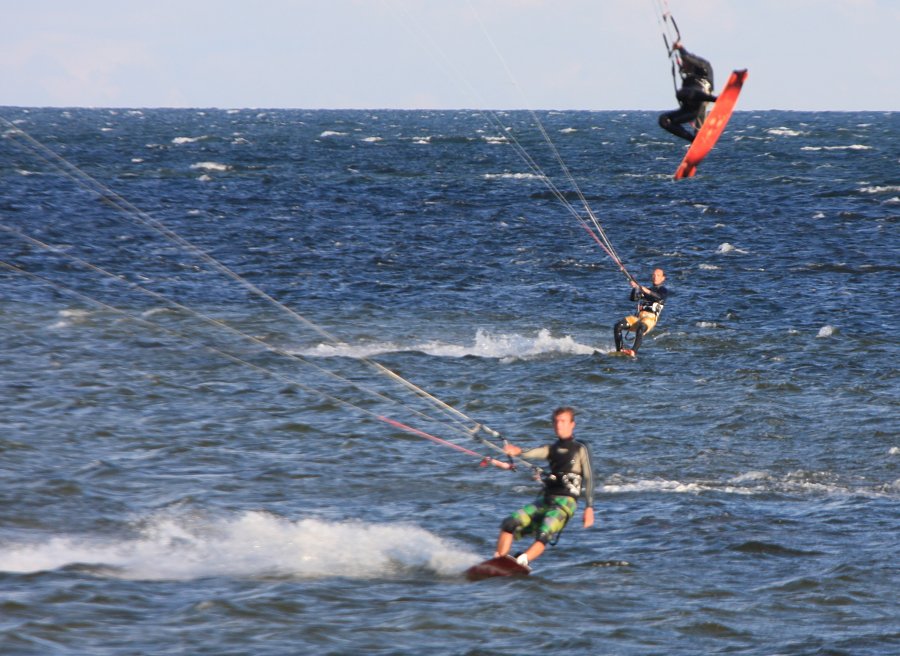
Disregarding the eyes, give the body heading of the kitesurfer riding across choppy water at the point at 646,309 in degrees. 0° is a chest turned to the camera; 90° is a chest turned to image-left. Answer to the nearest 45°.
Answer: approximately 45°

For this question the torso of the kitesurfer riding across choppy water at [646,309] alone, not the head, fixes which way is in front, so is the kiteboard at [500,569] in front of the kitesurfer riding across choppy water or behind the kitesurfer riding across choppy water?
in front

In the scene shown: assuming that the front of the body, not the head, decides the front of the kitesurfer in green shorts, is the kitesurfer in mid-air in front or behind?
behind

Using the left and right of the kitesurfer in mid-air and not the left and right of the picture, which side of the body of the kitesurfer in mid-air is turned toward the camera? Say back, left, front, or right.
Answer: left

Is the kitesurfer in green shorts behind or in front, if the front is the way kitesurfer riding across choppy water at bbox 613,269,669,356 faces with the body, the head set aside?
in front

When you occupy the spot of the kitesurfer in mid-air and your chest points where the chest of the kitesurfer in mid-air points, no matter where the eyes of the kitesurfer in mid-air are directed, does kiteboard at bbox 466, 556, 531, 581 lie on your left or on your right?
on your left

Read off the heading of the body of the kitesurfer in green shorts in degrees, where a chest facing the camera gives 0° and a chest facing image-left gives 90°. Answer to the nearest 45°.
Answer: approximately 45°
